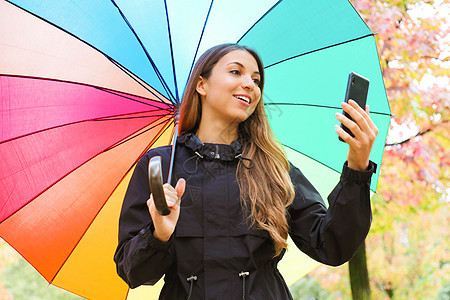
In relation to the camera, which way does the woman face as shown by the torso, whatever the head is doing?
toward the camera

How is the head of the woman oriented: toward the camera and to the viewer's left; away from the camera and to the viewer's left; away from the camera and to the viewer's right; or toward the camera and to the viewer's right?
toward the camera and to the viewer's right
